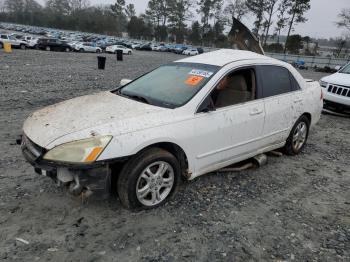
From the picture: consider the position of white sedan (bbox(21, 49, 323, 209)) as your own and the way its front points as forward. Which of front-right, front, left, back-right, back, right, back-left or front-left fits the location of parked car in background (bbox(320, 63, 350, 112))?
back

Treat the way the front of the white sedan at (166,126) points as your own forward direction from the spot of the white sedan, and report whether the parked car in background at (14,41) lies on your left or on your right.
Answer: on your right

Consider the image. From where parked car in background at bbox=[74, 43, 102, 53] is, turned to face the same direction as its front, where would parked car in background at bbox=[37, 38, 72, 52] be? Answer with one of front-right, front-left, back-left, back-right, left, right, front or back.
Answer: back-right
